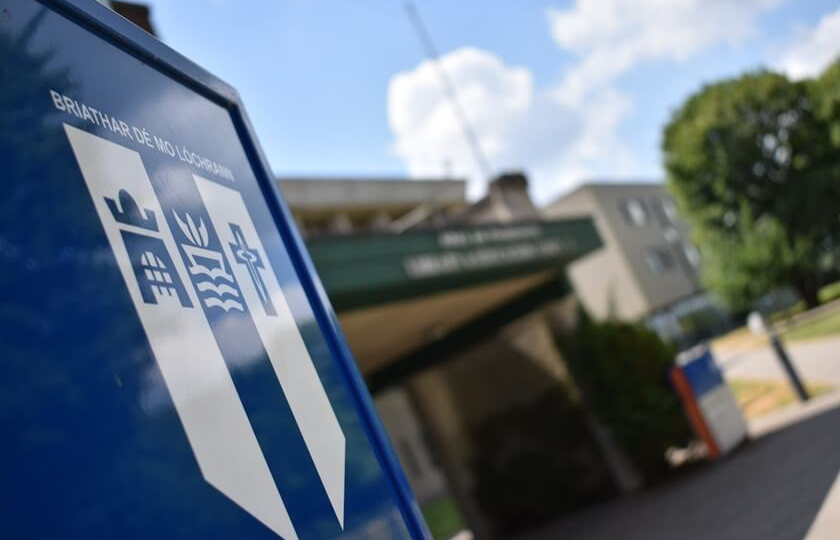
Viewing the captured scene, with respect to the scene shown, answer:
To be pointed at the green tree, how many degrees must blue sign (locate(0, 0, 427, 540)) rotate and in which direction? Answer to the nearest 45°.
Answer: approximately 90° to its left

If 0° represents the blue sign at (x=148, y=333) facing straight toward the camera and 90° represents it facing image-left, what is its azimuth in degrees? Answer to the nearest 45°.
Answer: approximately 315°

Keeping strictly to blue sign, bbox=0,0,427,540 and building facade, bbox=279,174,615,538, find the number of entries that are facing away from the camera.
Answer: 0

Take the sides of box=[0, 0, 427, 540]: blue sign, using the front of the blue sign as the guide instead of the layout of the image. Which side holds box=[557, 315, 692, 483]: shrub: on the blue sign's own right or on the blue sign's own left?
on the blue sign's own left

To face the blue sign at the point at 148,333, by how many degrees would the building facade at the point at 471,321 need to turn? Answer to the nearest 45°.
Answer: approximately 45° to its right

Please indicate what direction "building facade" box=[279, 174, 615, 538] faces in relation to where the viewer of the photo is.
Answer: facing the viewer and to the right of the viewer

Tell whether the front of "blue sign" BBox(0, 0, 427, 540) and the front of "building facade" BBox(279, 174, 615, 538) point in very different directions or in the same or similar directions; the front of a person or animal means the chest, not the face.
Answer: same or similar directions

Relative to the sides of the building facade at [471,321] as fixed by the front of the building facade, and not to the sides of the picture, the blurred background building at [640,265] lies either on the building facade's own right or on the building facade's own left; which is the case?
on the building facade's own left
